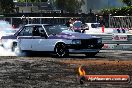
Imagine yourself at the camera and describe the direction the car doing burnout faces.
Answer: facing the viewer and to the right of the viewer

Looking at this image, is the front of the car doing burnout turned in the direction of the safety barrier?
no
